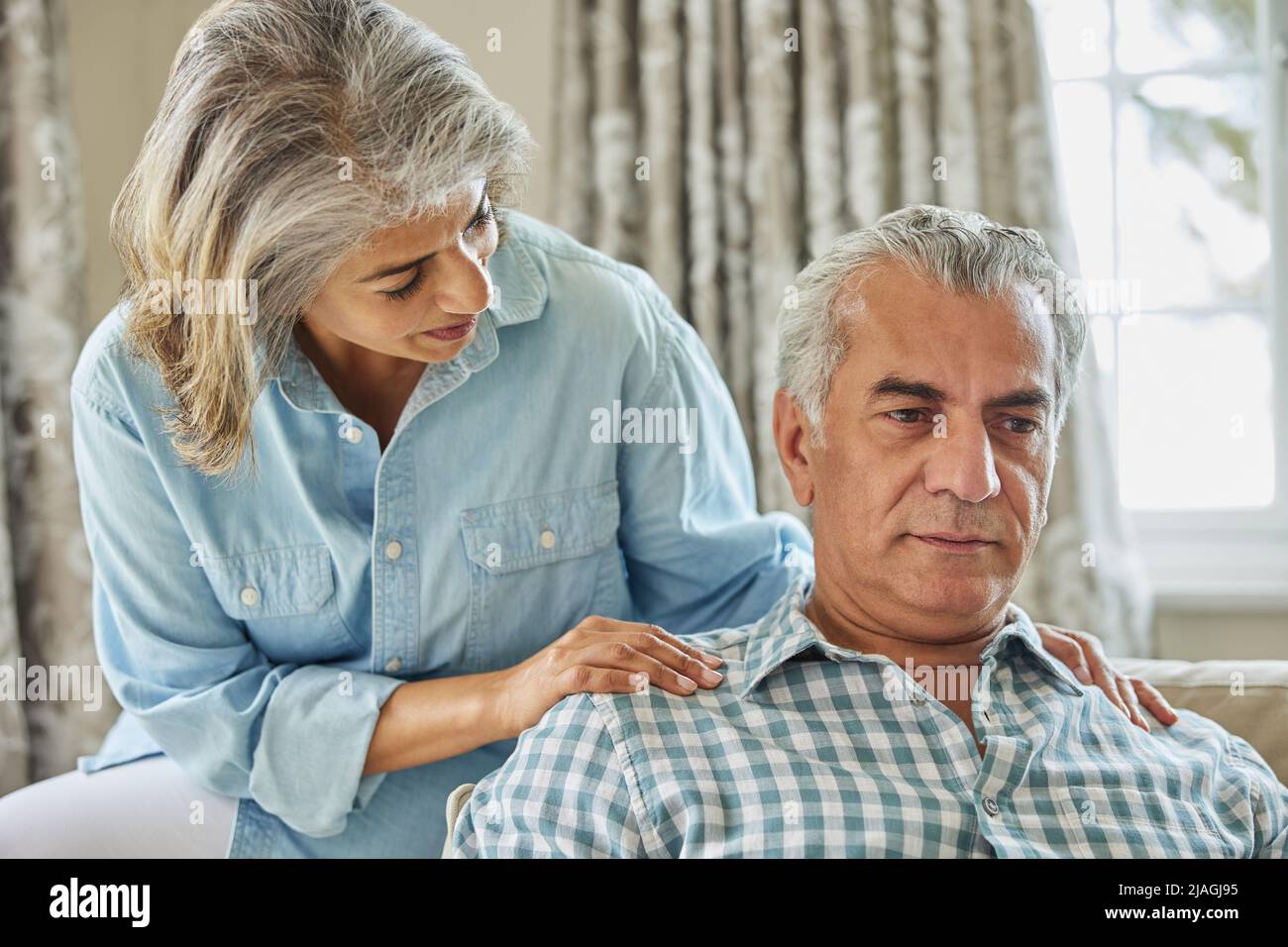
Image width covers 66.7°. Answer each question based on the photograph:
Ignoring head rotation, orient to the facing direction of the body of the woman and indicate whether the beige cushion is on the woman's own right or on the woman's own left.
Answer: on the woman's own left

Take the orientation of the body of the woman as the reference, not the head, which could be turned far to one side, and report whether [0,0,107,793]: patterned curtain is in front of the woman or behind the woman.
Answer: behind

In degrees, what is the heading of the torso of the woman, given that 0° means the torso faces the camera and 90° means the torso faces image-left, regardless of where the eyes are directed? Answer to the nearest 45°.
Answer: approximately 0°

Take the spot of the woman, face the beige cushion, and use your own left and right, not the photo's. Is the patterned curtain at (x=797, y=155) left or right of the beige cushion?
left

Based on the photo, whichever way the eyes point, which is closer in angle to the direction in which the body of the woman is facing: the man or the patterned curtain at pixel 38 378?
the man

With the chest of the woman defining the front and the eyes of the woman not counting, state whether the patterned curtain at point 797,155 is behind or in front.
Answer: behind

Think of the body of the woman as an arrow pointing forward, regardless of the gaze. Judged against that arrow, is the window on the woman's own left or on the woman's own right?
on the woman's own left
